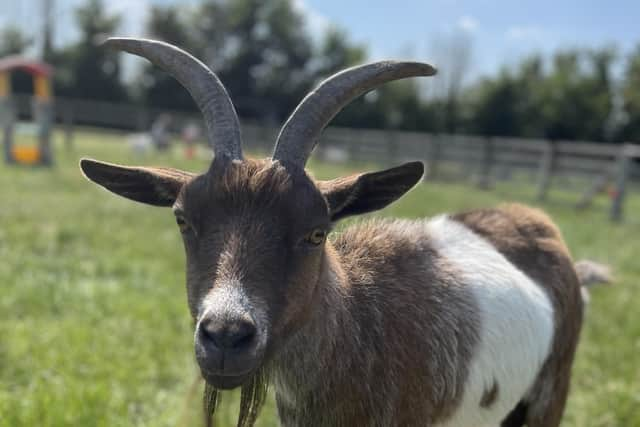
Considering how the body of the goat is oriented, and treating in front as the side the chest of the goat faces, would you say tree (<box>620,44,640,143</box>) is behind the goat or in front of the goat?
behind

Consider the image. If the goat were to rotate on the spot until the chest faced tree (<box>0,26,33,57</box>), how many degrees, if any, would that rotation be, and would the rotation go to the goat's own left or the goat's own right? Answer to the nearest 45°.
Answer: approximately 90° to the goat's own right

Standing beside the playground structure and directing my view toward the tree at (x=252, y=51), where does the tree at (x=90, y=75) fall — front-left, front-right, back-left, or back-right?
front-left

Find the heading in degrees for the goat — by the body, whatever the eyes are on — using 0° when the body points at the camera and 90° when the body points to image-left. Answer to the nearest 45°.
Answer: approximately 45°

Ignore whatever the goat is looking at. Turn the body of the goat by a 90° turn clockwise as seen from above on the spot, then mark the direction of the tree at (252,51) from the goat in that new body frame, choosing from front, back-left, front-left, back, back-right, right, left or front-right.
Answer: front-right

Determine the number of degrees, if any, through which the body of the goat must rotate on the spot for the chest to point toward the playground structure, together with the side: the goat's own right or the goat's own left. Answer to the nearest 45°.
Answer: approximately 90° to the goat's own right

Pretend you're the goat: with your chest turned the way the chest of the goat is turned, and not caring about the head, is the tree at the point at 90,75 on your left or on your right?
on your right

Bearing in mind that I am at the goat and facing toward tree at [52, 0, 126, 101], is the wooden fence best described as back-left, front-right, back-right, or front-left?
front-right

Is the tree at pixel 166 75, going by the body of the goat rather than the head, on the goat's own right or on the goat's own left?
on the goat's own right

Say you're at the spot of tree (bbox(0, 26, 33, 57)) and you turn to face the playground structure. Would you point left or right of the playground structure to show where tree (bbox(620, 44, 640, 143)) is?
left
